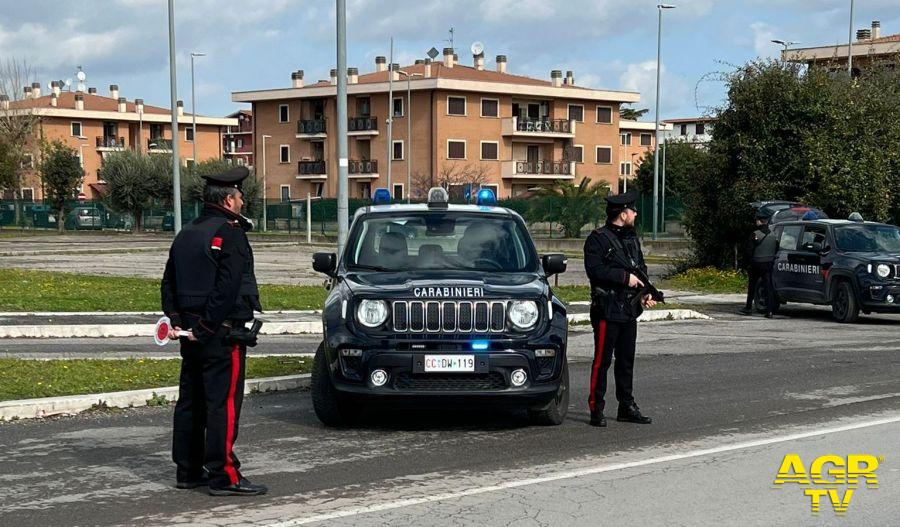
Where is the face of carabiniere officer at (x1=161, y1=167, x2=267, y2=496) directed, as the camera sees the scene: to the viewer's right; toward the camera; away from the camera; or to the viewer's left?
to the viewer's right

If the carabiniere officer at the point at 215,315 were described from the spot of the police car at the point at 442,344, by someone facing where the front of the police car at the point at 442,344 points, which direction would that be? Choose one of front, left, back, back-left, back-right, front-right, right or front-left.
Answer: front-right

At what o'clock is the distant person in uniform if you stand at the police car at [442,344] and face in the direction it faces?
The distant person in uniform is roughly at 7 o'clock from the police car.

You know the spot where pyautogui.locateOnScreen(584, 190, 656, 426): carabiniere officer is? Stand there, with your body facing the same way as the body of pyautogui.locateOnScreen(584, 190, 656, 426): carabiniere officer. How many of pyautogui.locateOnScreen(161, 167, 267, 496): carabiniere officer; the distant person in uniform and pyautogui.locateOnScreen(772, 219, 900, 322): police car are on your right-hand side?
1

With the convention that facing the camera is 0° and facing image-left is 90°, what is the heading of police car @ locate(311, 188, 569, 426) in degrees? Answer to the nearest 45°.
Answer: approximately 0°

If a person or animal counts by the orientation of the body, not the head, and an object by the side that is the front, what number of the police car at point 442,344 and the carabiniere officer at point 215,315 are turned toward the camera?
1

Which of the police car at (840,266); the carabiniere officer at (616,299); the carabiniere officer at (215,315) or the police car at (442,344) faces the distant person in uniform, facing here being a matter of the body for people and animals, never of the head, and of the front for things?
the carabiniere officer at (215,315)

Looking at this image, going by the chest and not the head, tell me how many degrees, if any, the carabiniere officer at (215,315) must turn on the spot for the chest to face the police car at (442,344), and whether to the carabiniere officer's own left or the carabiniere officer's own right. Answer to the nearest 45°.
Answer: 0° — they already face it

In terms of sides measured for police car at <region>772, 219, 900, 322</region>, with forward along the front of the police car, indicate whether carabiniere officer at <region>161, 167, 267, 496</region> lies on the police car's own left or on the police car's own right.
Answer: on the police car's own right
